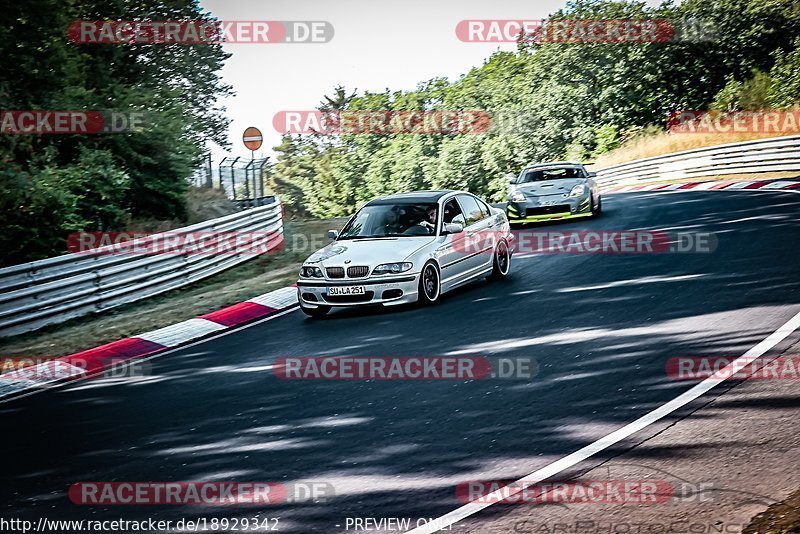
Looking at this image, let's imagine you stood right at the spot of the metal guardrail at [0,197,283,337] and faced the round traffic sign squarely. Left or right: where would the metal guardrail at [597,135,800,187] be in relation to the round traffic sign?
right

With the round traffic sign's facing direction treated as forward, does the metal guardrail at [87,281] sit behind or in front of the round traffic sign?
in front

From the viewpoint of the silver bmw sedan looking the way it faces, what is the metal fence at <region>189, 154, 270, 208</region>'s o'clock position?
The metal fence is roughly at 4 o'clock from the silver bmw sedan.

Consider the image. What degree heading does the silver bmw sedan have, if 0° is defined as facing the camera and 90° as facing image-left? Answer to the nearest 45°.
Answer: approximately 45°

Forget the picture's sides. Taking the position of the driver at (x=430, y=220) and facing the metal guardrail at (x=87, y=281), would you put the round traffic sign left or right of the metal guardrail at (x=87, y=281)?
right

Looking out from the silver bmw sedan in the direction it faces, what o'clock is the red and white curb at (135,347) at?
The red and white curb is roughly at 1 o'clock from the silver bmw sedan.

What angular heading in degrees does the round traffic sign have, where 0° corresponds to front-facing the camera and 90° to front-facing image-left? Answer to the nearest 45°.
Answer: approximately 0°

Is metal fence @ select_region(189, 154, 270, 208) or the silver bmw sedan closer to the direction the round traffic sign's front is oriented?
the silver bmw sedan

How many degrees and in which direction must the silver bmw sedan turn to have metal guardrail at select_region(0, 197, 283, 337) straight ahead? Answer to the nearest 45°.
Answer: approximately 90° to its right

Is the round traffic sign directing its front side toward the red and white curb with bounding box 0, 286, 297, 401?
yes

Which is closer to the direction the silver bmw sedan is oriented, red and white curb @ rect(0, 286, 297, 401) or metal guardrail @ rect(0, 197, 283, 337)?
the red and white curb

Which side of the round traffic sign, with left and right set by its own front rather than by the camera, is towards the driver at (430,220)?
front

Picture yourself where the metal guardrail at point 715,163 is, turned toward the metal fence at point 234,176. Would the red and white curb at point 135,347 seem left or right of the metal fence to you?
left

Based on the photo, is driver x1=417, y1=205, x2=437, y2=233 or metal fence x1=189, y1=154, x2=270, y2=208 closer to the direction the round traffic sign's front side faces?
the driver
